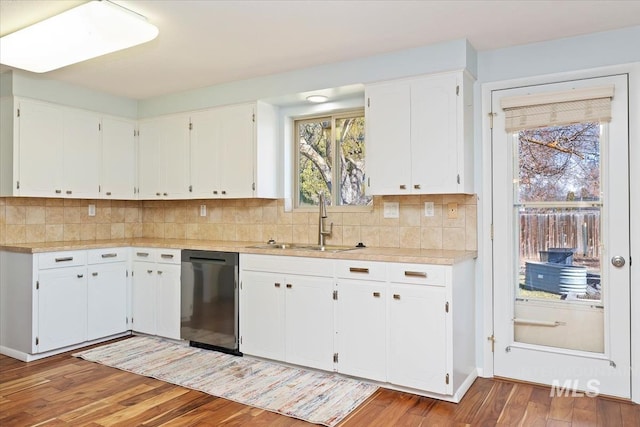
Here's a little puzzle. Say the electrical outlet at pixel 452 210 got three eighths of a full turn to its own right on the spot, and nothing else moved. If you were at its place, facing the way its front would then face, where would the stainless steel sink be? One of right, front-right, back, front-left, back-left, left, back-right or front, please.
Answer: front-left

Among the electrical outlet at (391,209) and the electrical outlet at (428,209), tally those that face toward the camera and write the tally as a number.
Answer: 2

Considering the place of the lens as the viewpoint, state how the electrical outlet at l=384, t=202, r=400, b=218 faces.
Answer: facing the viewer

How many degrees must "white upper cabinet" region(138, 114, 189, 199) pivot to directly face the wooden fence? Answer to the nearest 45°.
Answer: approximately 90° to its left

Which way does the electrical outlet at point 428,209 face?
toward the camera

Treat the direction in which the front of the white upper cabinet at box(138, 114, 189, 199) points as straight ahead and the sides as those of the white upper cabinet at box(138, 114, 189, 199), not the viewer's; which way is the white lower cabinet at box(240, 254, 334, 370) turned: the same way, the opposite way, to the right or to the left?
the same way

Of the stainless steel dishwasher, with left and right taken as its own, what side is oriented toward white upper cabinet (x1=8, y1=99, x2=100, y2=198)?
right

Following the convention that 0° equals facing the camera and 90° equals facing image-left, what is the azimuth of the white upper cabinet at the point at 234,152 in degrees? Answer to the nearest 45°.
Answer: approximately 45°

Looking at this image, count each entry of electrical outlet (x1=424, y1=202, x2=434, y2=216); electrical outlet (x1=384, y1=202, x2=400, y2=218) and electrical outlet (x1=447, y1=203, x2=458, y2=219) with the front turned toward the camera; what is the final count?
3

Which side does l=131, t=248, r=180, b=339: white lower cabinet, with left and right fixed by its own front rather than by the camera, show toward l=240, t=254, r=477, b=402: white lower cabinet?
left

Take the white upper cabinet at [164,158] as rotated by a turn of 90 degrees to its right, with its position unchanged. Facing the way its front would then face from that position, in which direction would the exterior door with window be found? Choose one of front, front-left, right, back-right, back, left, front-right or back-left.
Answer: back

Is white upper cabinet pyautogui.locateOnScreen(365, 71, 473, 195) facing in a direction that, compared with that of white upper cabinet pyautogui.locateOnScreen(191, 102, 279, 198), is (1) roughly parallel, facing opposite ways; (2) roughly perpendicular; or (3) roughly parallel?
roughly parallel

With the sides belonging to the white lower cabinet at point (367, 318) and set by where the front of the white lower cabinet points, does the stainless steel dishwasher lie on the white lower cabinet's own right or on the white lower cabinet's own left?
on the white lower cabinet's own right

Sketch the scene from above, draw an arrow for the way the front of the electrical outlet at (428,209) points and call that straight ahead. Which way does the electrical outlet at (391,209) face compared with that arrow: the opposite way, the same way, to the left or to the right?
the same way

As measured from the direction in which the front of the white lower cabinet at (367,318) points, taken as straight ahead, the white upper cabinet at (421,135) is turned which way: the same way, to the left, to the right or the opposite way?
the same way
